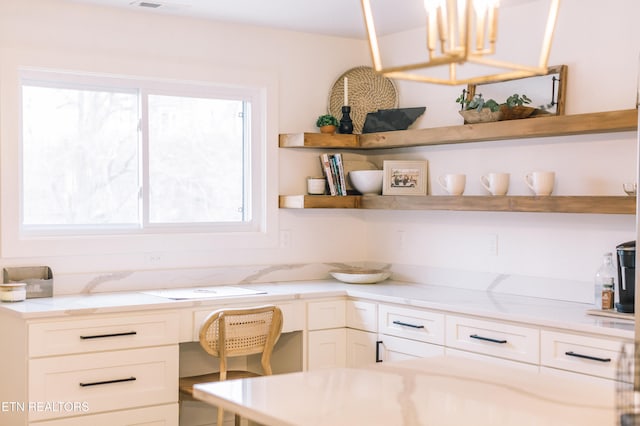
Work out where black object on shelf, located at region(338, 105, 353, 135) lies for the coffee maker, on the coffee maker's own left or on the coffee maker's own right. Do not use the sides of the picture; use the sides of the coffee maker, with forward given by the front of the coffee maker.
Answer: on the coffee maker's own right

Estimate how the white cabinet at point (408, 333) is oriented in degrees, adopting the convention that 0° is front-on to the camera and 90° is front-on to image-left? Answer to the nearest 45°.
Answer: approximately 45°

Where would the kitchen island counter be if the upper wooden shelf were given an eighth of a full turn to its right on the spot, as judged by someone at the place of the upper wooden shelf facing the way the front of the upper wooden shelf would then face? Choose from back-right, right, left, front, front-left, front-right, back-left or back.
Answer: left

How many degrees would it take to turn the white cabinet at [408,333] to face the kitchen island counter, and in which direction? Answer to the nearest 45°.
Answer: approximately 45° to its left

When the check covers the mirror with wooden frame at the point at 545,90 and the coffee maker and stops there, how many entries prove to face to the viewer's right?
0

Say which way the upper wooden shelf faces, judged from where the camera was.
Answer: facing the viewer and to the left of the viewer
